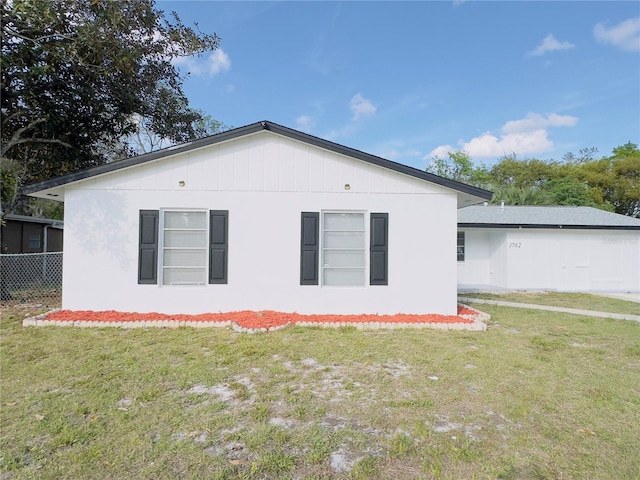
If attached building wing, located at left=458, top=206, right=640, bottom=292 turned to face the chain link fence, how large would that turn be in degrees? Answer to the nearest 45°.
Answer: approximately 45° to its right

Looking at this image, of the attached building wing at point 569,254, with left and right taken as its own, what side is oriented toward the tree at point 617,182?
back

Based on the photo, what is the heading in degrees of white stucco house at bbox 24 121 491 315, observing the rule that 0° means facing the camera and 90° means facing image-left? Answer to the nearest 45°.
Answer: approximately 0°

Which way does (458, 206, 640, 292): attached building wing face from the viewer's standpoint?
toward the camera

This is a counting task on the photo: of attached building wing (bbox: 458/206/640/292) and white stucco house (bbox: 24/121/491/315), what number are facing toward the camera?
2

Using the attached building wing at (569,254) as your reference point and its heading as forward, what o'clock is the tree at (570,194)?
The tree is roughly at 6 o'clock from the attached building wing.

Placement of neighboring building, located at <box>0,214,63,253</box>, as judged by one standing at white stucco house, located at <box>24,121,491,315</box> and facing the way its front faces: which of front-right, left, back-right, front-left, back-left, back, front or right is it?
back-right

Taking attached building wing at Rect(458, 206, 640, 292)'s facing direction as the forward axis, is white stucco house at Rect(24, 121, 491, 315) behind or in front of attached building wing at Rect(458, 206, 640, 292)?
in front
